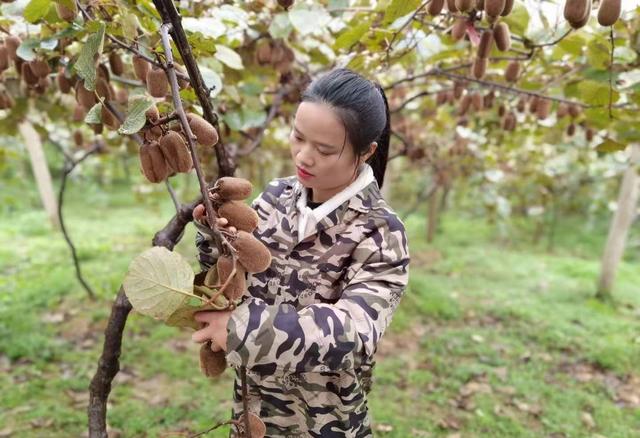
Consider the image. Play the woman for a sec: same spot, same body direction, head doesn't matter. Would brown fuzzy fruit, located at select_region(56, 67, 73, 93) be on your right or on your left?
on your right

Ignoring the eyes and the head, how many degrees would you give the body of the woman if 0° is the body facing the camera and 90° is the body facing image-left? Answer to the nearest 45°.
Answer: approximately 45°

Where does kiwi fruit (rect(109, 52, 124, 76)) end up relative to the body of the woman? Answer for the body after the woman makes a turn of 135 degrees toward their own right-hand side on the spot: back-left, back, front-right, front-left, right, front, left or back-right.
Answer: front-left

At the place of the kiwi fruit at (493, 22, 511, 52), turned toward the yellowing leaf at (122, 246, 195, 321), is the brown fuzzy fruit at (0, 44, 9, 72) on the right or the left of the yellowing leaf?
right

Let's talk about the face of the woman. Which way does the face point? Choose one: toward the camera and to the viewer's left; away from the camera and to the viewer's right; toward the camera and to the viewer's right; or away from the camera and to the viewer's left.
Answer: toward the camera and to the viewer's left

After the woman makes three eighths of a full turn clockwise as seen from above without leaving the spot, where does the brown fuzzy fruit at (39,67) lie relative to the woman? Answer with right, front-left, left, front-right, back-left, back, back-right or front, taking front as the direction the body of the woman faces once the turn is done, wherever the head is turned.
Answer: front-left

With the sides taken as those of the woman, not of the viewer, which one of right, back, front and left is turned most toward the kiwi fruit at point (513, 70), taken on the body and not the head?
back
